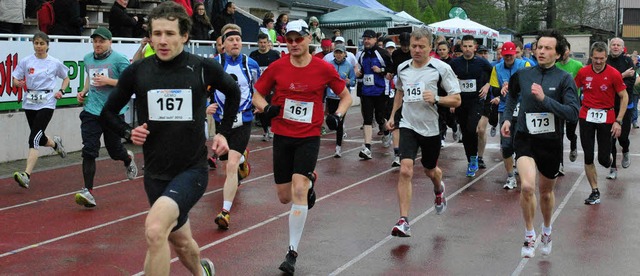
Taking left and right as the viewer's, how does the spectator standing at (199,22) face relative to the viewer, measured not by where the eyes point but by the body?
facing the viewer and to the right of the viewer

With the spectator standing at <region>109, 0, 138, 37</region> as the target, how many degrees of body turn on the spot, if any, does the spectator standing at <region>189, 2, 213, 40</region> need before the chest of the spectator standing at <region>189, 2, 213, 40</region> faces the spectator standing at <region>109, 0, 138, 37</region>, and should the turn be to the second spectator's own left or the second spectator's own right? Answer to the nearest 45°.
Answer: approximately 90° to the second spectator's own right

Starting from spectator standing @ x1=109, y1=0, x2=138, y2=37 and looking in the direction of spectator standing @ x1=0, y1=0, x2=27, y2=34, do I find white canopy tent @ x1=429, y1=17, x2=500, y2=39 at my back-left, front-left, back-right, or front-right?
back-right

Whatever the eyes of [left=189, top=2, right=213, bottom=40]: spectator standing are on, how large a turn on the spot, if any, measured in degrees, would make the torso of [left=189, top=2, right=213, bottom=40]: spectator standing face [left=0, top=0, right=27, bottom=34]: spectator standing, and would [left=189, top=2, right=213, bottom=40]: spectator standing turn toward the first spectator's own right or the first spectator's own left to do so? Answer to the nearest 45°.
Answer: approximately 90° to the first spectator's own right

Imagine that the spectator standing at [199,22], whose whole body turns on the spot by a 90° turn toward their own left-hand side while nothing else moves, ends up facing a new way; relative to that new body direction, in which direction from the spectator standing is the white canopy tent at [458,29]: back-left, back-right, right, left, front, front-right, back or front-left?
front
